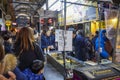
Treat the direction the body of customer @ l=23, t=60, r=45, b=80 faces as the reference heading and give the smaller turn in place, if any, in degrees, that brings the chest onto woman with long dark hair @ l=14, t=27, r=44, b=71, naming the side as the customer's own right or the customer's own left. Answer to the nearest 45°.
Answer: approximately 45° to the customer's own left

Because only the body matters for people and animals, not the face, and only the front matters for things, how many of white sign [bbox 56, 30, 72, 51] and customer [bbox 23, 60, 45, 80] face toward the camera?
1

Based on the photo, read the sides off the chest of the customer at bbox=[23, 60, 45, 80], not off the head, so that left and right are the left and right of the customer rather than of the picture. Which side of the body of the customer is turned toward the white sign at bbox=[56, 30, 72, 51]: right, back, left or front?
front

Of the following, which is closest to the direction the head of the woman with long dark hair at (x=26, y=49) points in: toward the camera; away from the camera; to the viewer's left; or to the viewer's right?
away from the camera

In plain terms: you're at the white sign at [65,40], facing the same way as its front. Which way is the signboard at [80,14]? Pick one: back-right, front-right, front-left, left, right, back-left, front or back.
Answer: back

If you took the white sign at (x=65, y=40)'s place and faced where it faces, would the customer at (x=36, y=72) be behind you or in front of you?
in front

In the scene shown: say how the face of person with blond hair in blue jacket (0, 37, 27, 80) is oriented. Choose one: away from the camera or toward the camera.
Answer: away from the camera

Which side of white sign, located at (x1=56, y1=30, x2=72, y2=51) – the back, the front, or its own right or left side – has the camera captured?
front

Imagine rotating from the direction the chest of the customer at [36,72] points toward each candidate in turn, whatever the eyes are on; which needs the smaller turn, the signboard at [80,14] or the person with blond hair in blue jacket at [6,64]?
the signboard

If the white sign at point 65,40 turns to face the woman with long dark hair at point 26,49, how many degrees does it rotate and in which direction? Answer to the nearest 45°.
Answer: approximately 45° to its right

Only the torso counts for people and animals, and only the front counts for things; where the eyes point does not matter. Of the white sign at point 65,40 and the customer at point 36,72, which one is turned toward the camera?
the white sign

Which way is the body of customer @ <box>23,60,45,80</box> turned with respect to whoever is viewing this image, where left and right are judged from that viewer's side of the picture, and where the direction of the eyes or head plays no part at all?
facing away from the viewer and to the right of the viewer
